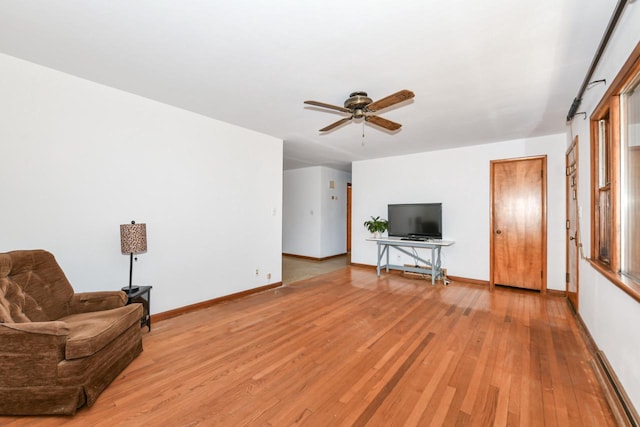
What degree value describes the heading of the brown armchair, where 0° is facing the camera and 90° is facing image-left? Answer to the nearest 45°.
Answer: approximately 315°

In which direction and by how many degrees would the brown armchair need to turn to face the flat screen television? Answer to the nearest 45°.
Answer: approximately 45° to its left

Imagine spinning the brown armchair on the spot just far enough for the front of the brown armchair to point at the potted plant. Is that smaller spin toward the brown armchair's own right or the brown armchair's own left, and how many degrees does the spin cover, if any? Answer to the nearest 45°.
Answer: approximately 45° to the brown armchair's own left

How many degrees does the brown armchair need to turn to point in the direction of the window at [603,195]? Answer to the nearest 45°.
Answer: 0° — it already faces it

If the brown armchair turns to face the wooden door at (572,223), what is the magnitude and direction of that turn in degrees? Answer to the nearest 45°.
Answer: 0° — it already faces it

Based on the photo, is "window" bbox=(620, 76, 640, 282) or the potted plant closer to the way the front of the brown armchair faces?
the window

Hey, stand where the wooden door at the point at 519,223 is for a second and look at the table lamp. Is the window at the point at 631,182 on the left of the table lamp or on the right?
left

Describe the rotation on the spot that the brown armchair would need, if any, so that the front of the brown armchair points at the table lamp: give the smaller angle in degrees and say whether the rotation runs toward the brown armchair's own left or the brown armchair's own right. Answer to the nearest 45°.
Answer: approximately 90° to the brown armchair's own left

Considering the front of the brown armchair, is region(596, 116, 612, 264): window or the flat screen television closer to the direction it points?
the window

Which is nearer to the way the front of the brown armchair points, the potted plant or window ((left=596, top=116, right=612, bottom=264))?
the window
